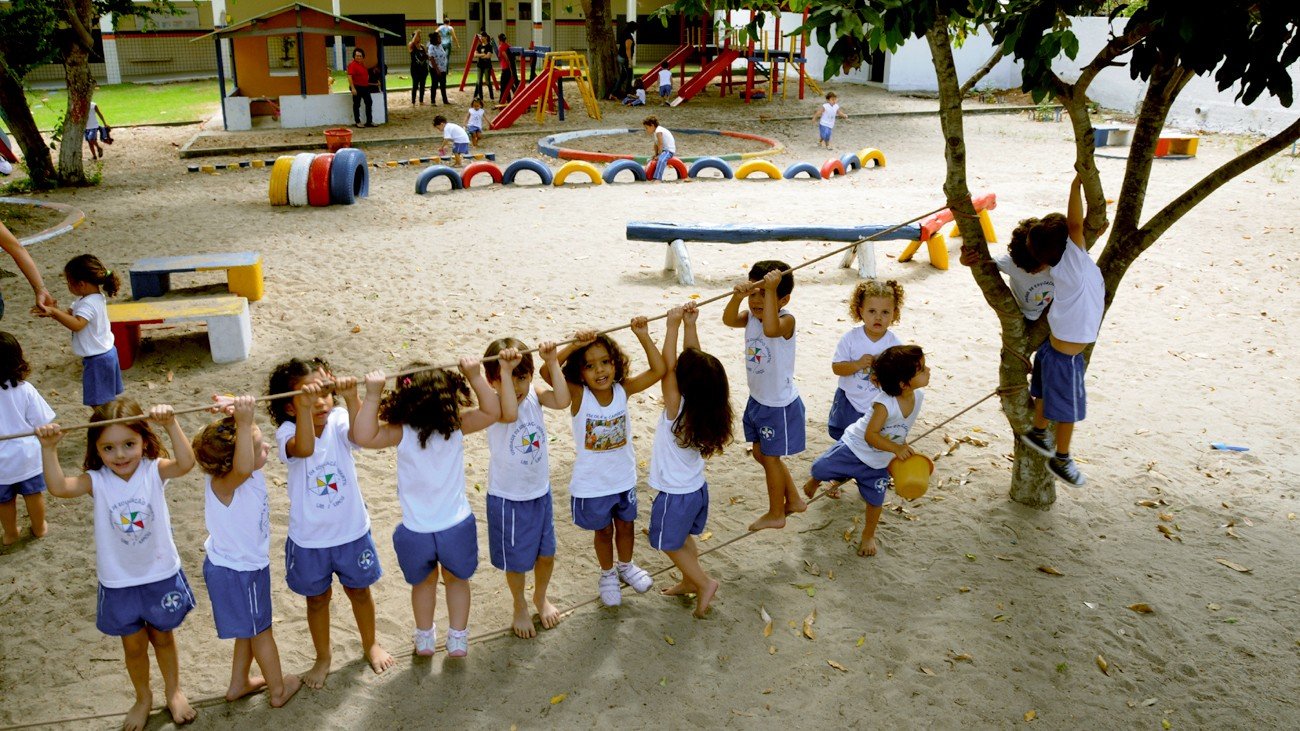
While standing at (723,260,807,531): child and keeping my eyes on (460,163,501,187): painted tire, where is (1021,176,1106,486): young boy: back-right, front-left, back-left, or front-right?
back-right

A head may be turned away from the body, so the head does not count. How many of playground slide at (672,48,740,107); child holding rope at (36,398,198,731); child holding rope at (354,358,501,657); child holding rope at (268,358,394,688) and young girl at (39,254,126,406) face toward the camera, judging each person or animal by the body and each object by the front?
2

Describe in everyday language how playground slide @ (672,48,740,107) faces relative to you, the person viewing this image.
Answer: facing to the left of the viewer

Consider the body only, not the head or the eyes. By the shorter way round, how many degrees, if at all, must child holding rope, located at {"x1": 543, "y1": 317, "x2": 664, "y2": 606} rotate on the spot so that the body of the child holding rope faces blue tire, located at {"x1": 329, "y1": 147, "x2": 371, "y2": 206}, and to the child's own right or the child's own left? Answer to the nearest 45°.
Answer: approximately 180°

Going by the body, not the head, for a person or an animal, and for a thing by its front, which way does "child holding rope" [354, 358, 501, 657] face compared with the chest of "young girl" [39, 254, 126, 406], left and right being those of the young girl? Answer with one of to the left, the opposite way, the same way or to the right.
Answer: to the right

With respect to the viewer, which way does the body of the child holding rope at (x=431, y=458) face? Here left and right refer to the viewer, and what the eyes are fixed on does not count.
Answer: facing away from the viewer

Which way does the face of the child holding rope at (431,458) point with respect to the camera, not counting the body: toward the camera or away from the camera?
away from the camera

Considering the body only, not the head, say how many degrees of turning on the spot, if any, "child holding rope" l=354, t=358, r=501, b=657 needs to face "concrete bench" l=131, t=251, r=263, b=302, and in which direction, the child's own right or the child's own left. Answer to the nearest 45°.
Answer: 0° — they already face it

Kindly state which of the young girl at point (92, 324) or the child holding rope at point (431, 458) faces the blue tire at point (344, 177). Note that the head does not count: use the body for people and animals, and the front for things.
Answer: the child holding rope
